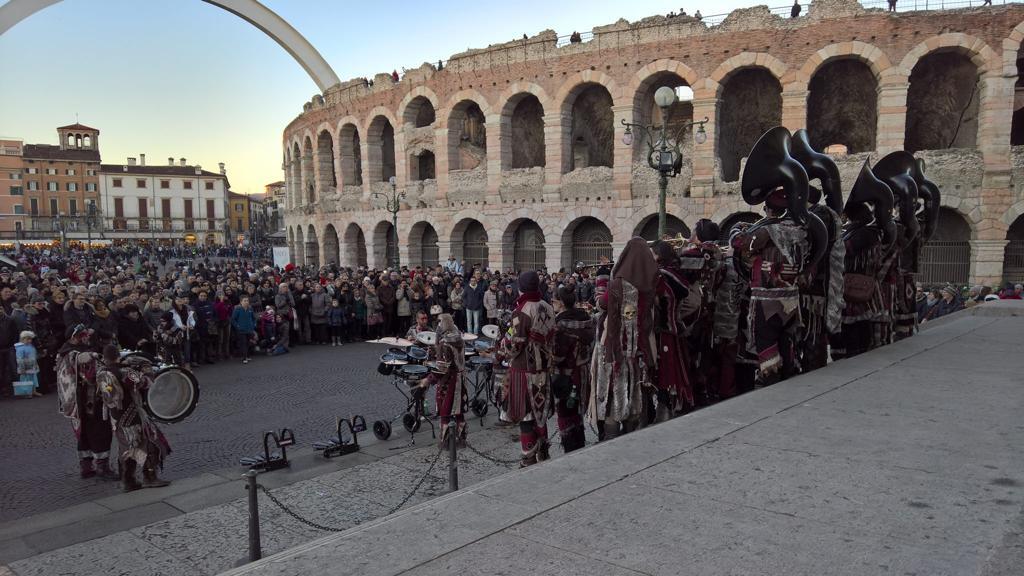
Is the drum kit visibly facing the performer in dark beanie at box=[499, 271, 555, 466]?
no

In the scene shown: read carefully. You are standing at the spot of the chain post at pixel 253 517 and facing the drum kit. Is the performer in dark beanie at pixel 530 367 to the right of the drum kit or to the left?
right

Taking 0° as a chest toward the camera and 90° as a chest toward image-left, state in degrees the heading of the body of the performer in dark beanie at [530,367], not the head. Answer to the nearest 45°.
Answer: approximately 135°

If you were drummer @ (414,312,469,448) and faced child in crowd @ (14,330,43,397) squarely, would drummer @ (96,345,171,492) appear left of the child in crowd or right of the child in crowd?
left

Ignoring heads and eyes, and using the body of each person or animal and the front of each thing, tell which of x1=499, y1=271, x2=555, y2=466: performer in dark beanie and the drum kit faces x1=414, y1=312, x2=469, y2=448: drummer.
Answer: the performer in dark beanie

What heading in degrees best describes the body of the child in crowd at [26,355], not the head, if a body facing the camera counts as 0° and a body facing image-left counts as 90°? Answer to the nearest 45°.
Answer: approximately 270°

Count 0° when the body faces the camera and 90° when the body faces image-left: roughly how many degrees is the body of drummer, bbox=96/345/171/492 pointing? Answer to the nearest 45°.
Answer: approximately 225°

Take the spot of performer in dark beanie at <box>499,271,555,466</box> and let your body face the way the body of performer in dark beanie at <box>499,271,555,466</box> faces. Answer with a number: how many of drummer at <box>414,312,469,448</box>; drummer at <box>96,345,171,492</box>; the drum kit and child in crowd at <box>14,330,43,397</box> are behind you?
0

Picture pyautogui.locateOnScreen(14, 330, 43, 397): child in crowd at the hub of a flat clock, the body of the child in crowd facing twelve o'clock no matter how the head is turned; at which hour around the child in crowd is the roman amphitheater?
The roman amphitheater is roughly at 10 o'clock from the child in crowd.

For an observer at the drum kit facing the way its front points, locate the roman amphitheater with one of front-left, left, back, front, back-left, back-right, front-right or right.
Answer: right

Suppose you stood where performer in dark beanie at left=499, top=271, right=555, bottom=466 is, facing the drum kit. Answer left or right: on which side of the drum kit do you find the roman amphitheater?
right

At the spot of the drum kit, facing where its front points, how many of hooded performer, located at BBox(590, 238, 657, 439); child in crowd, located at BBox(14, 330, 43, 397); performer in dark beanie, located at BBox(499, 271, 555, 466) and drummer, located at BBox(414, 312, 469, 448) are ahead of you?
1

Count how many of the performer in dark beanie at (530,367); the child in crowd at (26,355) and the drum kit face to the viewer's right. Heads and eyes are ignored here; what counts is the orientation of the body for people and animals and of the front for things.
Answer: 1
